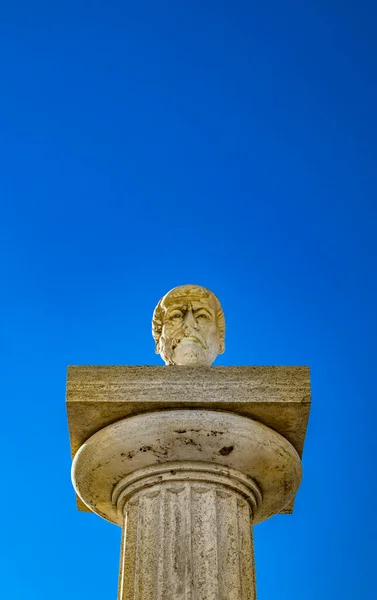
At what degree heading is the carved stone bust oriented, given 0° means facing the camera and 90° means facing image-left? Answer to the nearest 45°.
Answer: approximately 0°
